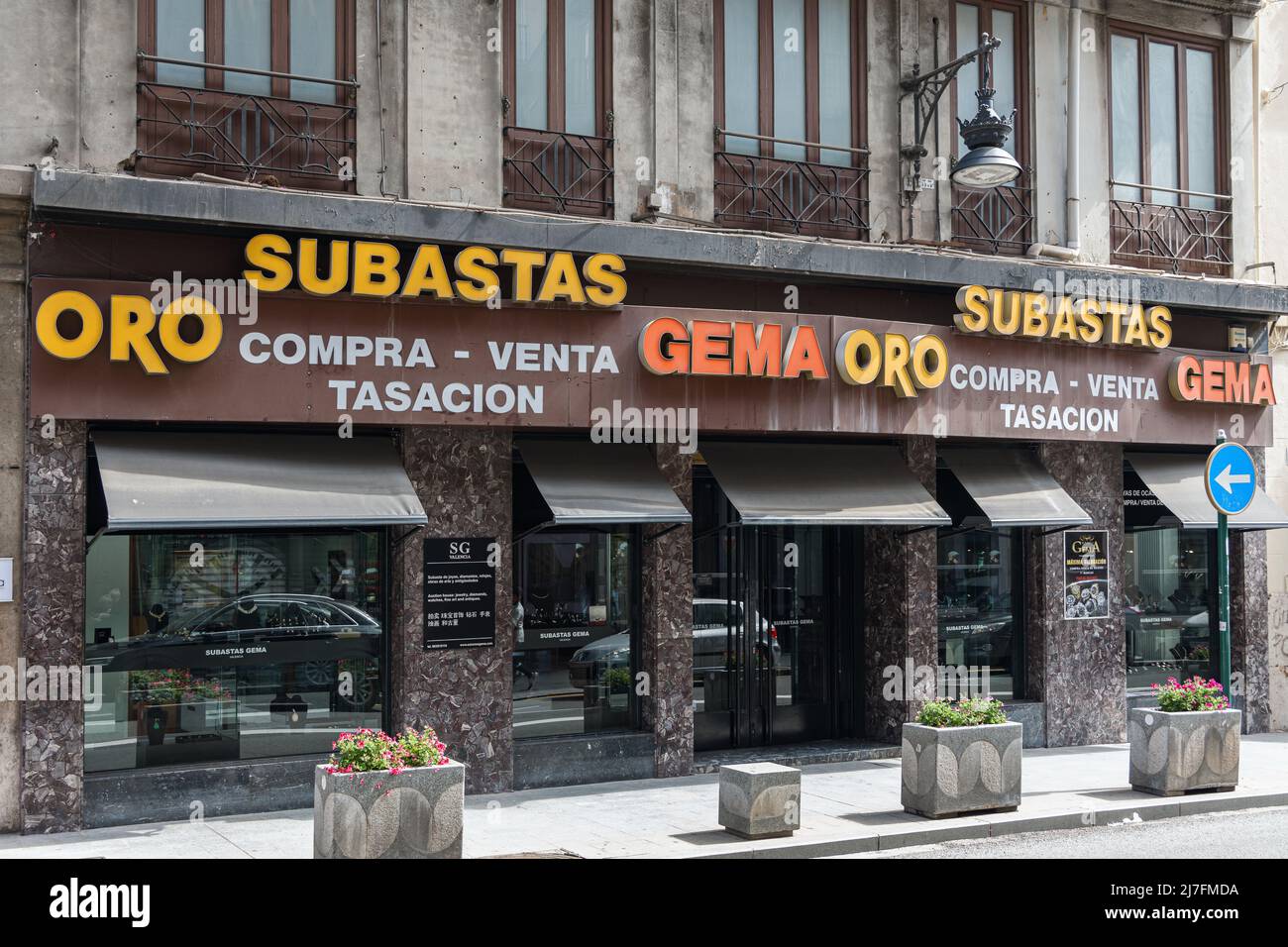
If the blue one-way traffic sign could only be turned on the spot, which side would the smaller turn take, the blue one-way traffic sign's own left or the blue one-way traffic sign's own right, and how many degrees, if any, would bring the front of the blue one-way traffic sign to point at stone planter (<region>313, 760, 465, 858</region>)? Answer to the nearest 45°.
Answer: approximately 90° to the blue one-way traffic sign's own right

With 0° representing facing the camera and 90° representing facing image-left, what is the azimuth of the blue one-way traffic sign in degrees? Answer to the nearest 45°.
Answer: approximately 315°
